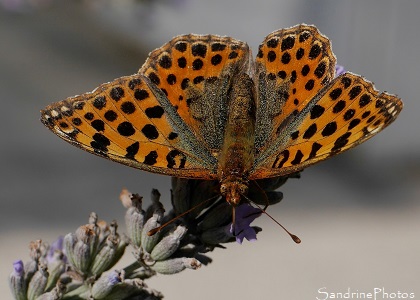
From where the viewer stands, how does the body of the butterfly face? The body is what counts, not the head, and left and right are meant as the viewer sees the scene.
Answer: facing the viewer
